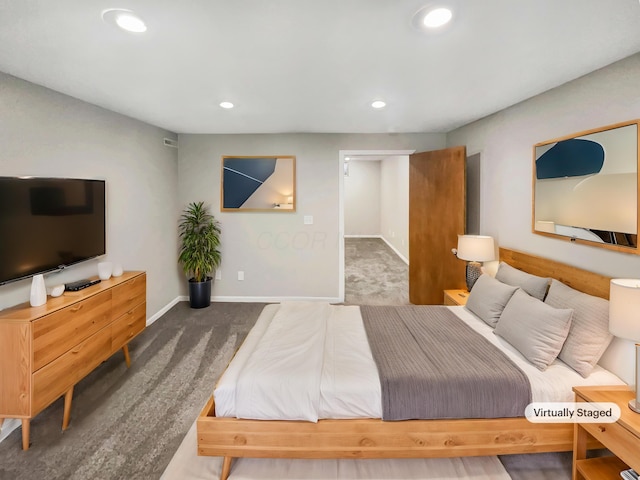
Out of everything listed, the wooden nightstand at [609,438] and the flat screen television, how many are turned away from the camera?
0

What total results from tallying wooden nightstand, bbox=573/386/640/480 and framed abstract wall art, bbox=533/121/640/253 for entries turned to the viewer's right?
0

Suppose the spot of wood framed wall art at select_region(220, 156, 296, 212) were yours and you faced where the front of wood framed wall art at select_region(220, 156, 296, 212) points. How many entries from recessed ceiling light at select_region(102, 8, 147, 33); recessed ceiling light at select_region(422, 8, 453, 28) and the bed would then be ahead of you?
3

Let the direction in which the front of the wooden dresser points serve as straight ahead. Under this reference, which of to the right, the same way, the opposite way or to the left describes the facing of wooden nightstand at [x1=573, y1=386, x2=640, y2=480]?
the opposite way

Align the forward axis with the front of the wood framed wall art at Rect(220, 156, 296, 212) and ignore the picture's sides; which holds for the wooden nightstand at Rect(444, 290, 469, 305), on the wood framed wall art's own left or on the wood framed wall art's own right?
on the wood framed wall art's own left

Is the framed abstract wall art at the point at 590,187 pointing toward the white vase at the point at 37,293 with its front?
yes

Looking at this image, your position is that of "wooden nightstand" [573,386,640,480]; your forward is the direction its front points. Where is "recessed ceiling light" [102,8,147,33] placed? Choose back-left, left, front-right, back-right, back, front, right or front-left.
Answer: front

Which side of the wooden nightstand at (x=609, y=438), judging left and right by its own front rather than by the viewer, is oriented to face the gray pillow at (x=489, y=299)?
right

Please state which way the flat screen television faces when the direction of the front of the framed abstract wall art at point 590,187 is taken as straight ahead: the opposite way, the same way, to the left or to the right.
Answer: the opposite way

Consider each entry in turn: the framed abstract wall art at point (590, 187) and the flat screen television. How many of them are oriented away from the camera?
0

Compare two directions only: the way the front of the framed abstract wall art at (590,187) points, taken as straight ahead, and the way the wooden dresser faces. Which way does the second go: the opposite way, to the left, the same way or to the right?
the opposite way

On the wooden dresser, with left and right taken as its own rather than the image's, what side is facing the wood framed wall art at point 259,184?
left

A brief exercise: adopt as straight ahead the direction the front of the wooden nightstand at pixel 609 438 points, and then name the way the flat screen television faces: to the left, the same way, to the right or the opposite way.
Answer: the opposite way

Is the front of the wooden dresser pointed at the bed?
yes

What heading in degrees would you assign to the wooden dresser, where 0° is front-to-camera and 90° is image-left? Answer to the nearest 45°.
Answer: approximately 315°

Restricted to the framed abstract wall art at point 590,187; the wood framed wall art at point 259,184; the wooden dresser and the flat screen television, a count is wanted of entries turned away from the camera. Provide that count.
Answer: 0

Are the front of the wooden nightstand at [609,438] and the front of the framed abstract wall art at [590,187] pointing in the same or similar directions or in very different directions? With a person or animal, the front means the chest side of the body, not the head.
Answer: same or similar directions

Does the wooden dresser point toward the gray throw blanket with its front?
yes

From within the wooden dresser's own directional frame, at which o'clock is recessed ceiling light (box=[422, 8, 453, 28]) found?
The recessed ceiling light is roughly at 12 o'clock from the wooden dresser.

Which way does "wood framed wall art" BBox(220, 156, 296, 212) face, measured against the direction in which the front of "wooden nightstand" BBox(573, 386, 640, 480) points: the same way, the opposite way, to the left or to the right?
to the left

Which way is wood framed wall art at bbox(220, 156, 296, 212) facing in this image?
toward the camera

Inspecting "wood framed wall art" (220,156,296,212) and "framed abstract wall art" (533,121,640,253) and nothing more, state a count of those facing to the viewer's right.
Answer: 0

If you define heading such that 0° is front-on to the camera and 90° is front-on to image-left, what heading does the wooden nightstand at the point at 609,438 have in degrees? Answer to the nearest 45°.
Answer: approximately 45°
